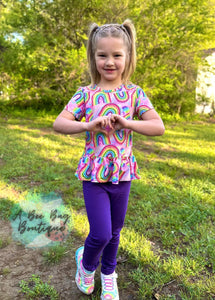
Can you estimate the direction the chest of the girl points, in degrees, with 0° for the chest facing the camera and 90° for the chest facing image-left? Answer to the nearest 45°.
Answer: approximately 0°
